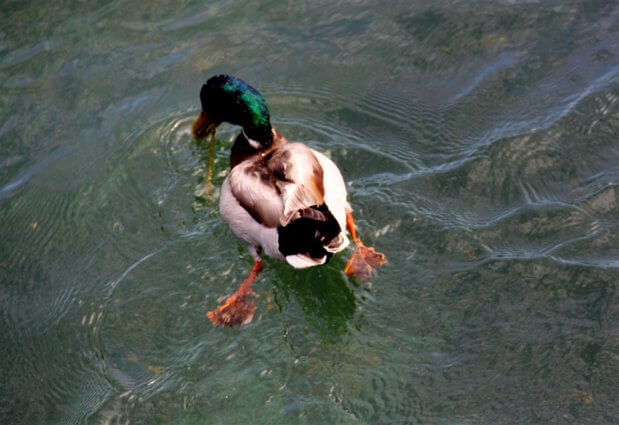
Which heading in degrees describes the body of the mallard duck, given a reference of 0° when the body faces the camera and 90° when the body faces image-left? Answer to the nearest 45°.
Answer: approximately 135°
